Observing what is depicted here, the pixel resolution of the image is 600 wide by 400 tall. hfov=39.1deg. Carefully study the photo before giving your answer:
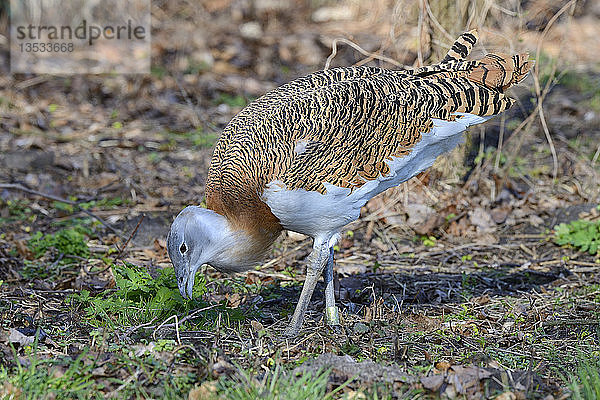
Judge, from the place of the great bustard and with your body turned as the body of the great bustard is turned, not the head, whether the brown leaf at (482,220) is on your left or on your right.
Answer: on your right

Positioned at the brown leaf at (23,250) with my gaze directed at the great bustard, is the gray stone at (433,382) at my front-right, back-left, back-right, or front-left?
front-right

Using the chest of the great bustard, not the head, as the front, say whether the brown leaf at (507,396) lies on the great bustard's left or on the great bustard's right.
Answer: on the great bustard's left

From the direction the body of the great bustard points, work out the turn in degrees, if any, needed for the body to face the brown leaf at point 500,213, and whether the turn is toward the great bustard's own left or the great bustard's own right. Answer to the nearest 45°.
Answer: approximately 135° to the great bustard's own right

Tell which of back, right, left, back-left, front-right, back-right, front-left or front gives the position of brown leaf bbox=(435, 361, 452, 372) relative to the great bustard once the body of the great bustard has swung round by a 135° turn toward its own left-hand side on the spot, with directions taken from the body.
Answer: front

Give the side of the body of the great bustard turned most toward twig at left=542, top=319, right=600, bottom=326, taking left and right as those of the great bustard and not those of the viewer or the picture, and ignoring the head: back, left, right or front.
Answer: back

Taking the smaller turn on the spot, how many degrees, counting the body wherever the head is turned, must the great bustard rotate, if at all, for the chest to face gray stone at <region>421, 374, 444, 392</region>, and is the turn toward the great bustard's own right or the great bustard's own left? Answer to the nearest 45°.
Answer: approximately 135° to the great bustard's own left

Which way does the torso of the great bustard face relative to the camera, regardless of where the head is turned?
to the viewer's left

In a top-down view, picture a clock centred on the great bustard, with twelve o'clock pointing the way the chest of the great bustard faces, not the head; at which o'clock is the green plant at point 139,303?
The green plant is roughly at 11 o'clock from the great bustard.

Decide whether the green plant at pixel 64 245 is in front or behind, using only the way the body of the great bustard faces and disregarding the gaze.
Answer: in front

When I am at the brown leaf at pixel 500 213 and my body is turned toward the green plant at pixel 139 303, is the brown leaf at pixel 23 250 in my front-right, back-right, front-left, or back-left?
front-right

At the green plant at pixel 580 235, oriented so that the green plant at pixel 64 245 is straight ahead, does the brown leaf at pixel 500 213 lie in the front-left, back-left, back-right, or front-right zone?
front-right

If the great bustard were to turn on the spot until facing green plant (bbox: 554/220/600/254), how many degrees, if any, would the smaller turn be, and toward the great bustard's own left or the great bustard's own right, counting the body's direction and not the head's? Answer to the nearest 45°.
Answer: approximately 135° to the great bustard's own right
